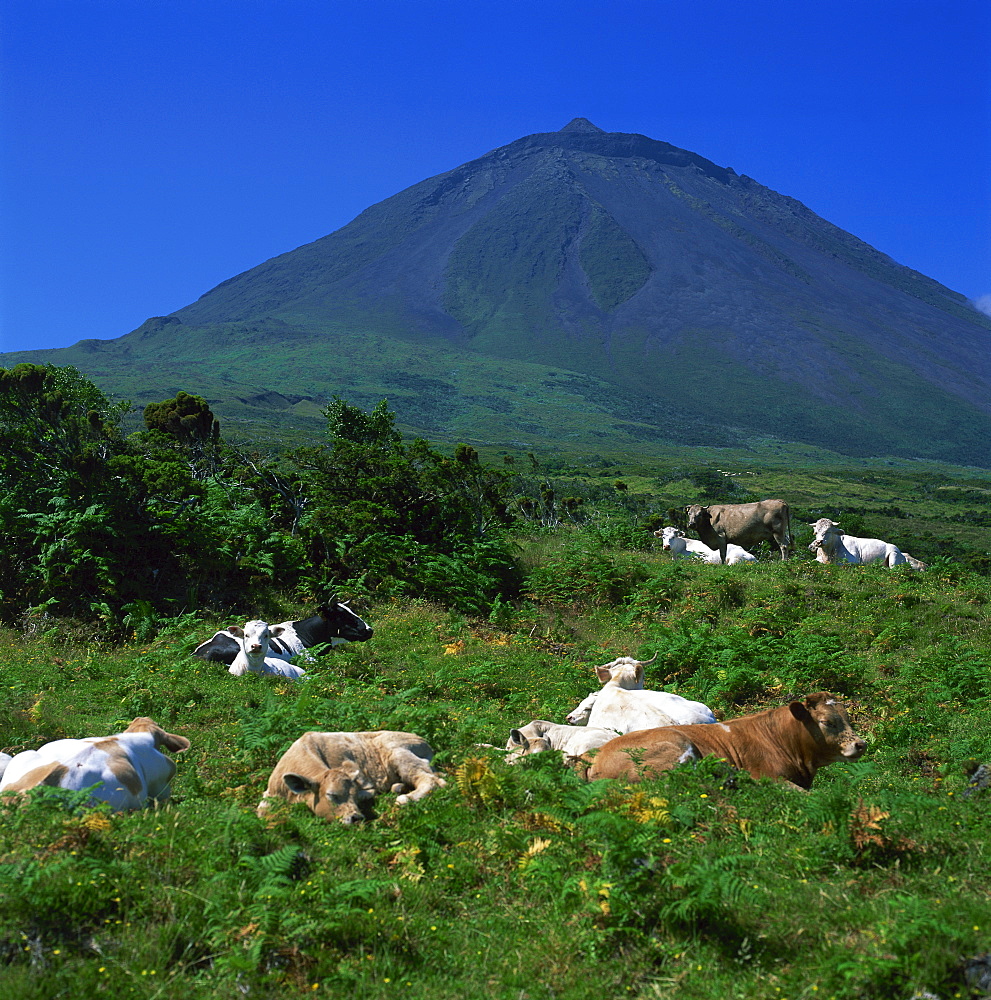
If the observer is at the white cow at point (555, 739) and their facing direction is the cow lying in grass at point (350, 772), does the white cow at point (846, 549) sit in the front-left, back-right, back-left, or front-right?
back-right

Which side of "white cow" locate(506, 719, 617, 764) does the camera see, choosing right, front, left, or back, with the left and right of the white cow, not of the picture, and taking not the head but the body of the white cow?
left

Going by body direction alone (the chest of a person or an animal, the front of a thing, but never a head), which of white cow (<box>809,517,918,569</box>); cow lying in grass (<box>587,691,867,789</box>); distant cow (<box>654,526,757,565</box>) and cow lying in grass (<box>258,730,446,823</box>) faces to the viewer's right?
cow lying in grass (<box>587,691,867,789</box>)

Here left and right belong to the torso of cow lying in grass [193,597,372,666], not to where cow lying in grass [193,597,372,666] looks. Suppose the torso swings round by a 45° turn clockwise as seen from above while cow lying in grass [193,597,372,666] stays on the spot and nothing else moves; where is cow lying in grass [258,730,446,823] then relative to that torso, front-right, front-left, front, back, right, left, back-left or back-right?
front-right

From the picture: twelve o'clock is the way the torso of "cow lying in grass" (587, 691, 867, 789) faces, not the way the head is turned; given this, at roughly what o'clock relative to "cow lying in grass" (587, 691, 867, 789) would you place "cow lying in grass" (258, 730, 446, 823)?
"cow lying in grass" (258, 730, 446, 823) is roughly at 5 o'clock from "cow lying in grass" (587, 691, 867, 789).

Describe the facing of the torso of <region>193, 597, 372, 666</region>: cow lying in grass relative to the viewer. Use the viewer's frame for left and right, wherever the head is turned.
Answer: facing to the right of the viewer

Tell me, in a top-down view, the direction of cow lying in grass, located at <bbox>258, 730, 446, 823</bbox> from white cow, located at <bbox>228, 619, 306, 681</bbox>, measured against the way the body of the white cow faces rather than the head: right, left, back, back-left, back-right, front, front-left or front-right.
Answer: front-left

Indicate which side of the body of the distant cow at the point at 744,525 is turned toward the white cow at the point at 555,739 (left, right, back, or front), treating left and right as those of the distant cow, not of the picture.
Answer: left

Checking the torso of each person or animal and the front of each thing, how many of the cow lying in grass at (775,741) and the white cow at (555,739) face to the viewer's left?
1

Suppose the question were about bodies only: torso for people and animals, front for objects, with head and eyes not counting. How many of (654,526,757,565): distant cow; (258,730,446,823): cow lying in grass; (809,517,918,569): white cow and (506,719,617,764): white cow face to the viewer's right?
0

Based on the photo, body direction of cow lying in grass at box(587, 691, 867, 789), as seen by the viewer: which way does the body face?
to the viewer's right

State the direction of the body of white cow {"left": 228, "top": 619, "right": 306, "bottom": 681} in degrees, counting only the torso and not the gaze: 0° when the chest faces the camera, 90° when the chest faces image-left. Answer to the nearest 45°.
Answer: approximately 45°

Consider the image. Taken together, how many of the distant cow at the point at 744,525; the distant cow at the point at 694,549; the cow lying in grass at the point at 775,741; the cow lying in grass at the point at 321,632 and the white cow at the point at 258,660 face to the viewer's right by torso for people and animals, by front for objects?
2

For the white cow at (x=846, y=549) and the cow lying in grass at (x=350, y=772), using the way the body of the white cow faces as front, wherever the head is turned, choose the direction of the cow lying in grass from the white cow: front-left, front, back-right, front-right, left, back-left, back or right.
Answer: front-left

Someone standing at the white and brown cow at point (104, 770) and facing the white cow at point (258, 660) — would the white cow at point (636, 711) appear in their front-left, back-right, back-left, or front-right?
front-right
